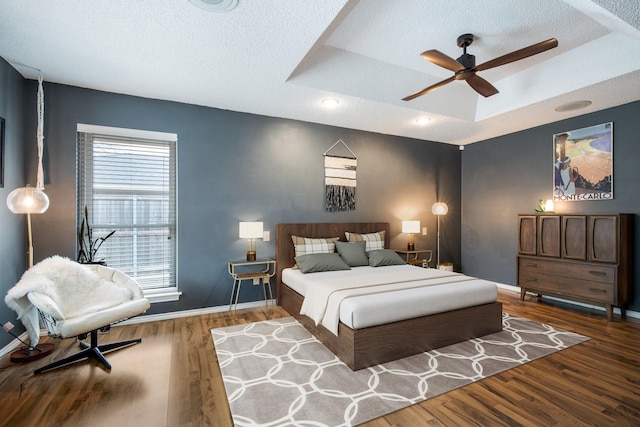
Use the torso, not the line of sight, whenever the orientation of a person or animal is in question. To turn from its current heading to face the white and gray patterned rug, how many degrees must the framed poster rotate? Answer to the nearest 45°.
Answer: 0° — it already faces it

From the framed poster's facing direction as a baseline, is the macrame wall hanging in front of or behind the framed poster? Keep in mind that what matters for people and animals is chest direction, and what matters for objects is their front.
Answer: in front

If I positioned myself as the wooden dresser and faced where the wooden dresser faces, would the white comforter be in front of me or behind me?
in front

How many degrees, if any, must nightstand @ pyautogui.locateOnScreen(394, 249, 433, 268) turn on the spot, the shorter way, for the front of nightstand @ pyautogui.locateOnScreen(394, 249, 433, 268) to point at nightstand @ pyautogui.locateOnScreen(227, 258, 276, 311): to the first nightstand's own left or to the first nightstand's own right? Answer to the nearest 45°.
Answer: approximately 90° to the first nightstand's own right

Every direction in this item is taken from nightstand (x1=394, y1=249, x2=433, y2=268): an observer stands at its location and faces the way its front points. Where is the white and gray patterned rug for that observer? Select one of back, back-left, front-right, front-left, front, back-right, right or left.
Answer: front-right

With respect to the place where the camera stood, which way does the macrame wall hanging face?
facing the viewer and to the right of the viewer

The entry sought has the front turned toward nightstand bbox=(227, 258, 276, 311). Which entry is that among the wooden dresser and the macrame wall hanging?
the wooden dresser

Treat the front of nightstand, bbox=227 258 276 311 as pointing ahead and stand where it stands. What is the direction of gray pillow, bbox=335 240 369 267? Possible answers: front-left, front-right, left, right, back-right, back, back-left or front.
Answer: left

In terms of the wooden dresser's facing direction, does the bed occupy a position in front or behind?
in front

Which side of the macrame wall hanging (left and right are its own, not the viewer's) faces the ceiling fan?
front

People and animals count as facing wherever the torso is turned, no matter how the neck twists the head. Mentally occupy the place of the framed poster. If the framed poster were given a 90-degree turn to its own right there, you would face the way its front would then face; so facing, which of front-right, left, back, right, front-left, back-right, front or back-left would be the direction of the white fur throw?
left

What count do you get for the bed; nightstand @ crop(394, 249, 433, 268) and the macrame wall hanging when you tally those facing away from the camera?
0

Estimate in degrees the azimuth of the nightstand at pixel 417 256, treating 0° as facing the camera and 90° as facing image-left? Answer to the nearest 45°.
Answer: approximately 315°

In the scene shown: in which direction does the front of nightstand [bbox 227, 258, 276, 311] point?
toward the camera

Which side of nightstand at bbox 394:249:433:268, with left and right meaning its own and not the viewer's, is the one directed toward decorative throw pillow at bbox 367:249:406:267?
right

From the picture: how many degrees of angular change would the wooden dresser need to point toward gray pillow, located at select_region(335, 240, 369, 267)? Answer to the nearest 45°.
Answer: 0° — it already faces it

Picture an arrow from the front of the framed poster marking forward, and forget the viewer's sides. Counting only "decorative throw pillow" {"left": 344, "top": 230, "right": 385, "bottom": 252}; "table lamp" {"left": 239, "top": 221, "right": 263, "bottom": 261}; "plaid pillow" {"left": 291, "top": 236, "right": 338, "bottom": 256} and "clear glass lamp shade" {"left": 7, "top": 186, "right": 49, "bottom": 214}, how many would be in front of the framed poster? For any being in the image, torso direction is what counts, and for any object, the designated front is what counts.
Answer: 4

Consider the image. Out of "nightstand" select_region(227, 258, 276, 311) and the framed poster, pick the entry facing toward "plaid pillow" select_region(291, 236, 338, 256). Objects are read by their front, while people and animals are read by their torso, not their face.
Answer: the framed poster

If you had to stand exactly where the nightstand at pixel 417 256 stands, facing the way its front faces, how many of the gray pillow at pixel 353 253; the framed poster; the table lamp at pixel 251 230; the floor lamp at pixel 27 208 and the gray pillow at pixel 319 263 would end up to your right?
4

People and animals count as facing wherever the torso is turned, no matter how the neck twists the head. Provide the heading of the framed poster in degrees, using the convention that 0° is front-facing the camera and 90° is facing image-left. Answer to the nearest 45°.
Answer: approximately 45°

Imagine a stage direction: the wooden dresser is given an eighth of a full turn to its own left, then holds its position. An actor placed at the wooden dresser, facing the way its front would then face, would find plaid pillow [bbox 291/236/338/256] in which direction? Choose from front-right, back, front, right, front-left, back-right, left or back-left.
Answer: front-right
